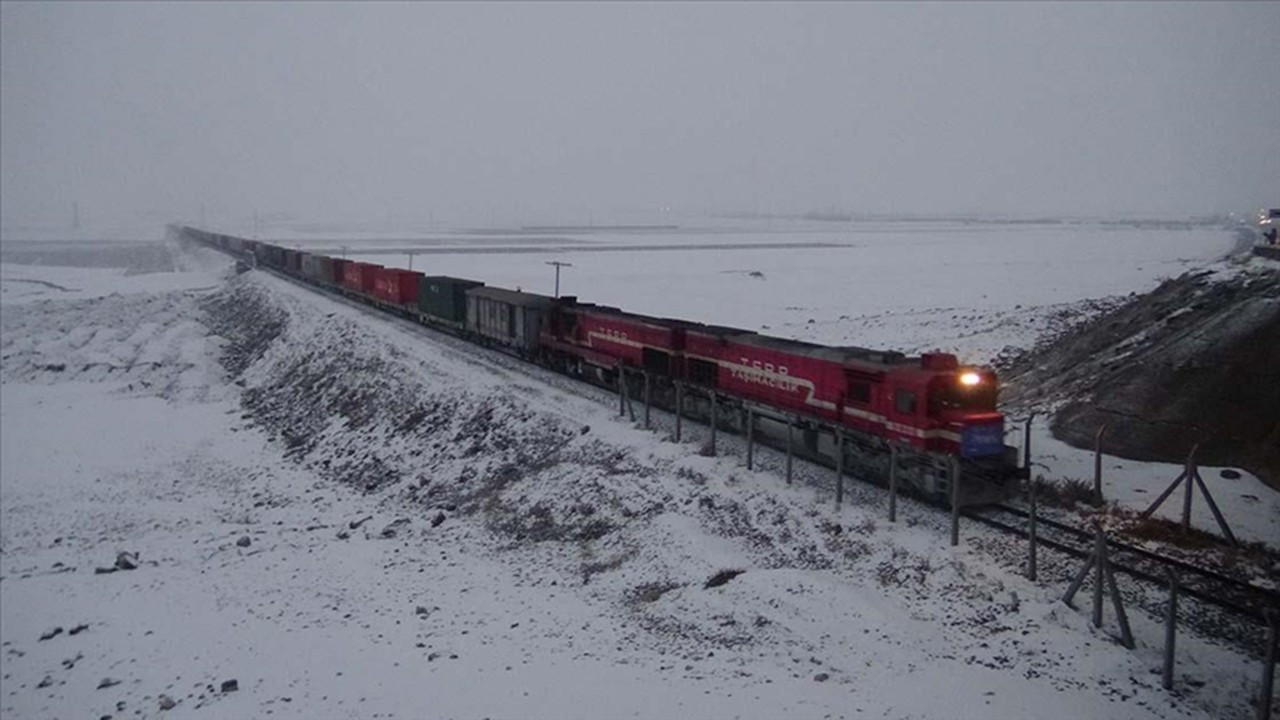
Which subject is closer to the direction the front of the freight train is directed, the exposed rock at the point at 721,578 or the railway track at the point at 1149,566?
the railway track

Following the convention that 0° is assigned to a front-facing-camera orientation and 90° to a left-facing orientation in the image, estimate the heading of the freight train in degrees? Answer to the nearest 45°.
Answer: approximately 315°

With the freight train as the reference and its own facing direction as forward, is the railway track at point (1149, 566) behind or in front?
in front

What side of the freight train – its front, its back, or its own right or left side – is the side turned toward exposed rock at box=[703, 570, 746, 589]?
right
